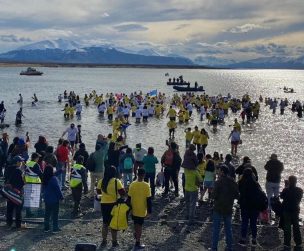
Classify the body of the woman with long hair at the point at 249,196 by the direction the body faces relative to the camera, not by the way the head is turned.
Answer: away from the camera

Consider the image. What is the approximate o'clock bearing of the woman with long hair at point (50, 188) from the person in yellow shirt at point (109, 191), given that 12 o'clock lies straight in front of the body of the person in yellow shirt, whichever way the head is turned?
The woman with long hair is roughly at 10 o'clock from the person in yellow shirt.

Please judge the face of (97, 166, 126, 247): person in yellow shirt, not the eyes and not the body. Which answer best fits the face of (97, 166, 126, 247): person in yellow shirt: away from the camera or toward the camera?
away from the camera

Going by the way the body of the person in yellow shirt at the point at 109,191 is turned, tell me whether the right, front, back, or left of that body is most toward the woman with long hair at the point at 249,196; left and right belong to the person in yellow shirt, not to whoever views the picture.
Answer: right

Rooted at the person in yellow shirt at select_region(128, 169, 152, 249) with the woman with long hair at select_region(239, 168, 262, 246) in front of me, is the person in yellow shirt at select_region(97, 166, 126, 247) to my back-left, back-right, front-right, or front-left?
back-left

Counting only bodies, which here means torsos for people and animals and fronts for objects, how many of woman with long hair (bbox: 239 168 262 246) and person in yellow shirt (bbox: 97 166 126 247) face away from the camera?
2

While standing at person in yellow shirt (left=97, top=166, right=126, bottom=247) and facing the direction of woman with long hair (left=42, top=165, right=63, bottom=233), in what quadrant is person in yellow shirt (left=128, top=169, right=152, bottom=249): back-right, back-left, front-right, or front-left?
back-right

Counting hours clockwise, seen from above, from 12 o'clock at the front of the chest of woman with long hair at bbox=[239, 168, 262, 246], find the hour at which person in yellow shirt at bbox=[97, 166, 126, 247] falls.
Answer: The person in yellow shirt is roughly at 8 o'clock from the woman with long hair.

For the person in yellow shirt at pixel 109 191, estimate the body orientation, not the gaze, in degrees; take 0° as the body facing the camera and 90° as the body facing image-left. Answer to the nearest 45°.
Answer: approximately 180°

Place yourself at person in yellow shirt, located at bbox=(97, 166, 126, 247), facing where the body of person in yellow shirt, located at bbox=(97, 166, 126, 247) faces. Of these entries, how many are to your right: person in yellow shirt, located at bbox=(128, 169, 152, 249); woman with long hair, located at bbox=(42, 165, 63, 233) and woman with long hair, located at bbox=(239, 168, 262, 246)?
2
